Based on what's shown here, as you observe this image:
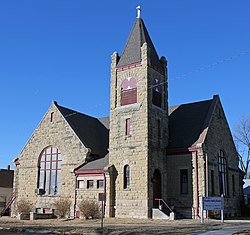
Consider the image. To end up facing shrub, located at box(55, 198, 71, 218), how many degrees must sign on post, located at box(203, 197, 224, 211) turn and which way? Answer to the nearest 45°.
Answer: approximately 90° to its right

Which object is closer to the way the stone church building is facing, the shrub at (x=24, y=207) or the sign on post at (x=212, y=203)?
the sign on post

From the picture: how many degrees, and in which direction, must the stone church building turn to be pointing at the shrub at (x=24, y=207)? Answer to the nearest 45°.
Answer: approximately 135° to its right

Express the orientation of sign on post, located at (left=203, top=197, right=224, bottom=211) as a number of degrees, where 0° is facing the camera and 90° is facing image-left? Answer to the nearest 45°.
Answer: approximately 0°

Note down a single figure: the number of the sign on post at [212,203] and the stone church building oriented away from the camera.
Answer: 0

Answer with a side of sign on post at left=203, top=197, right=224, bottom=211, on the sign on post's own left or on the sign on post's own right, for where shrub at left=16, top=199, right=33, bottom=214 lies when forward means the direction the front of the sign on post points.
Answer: on the sign on post's own right
